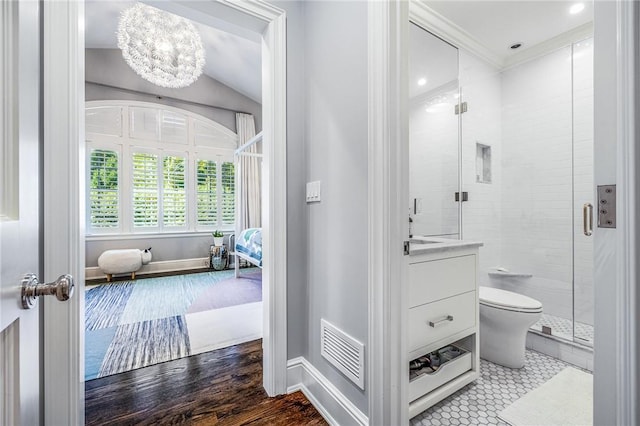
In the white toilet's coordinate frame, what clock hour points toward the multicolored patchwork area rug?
The multicolored patchwork area rug is roughly at 4 o'clock from the white toilet.

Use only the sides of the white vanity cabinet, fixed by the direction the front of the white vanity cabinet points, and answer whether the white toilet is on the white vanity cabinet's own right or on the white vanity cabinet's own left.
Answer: on the white vanity cabinet's own left

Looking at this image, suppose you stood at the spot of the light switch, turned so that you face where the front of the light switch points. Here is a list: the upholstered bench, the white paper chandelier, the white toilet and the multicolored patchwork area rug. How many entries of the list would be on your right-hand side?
3

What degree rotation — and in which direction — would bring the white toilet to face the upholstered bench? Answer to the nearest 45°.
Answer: approximately 135° to its right

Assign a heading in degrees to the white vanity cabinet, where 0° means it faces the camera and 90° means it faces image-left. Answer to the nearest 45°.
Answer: approximately 315°

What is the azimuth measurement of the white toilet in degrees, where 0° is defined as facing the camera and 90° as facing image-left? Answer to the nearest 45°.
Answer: approximately 315°

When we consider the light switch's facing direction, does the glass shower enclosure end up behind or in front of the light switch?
behind

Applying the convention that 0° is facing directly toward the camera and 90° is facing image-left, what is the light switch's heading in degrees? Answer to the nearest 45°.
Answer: approximately 45°
